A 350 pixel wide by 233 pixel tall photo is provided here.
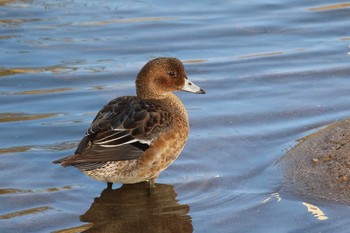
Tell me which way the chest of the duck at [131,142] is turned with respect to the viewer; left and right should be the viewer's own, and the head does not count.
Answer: facing to the right of the viewer
